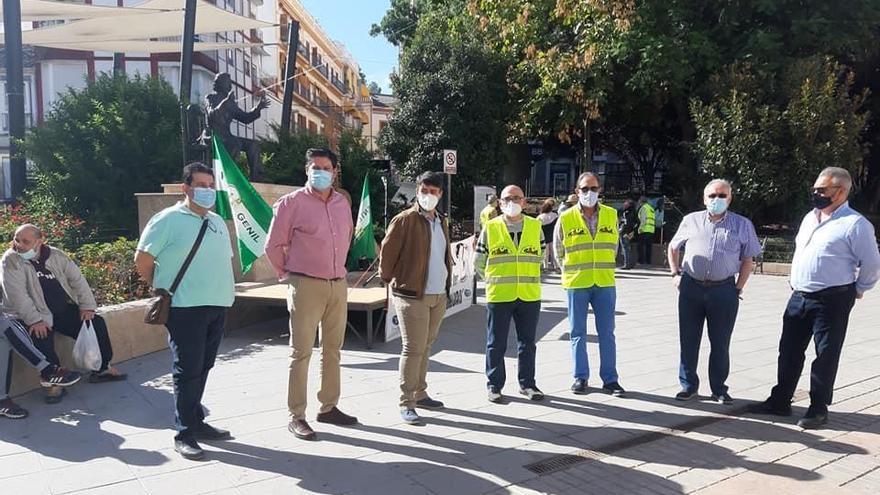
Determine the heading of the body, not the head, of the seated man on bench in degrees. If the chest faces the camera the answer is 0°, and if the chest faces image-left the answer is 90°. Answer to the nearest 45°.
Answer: approximately 315°

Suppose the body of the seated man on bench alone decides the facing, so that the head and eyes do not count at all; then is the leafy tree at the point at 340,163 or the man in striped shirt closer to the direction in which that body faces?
the man in striped shirt

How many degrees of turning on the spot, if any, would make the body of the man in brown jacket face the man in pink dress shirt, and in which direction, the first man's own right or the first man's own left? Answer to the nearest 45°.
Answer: approximately 90° to the first man's own right

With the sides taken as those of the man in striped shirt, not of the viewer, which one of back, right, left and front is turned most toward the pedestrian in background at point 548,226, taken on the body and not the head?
back

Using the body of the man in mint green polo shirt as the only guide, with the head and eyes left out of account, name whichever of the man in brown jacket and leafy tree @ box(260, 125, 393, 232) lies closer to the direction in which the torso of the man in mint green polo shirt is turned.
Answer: the man in brown jacket

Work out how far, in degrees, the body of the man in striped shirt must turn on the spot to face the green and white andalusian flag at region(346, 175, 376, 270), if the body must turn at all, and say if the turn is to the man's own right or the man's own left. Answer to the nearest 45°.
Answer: approximately 135° to the man's own right

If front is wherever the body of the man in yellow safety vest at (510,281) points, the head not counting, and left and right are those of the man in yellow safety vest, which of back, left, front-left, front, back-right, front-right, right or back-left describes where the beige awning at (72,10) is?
back-right

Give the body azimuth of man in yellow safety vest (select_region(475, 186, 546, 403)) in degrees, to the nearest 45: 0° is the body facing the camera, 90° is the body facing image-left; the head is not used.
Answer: approximately 0°

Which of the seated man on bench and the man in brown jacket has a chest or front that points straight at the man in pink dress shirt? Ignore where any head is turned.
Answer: the seated man on bench

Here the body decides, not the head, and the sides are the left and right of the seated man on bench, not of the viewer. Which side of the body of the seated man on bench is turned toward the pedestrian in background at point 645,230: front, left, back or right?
left
